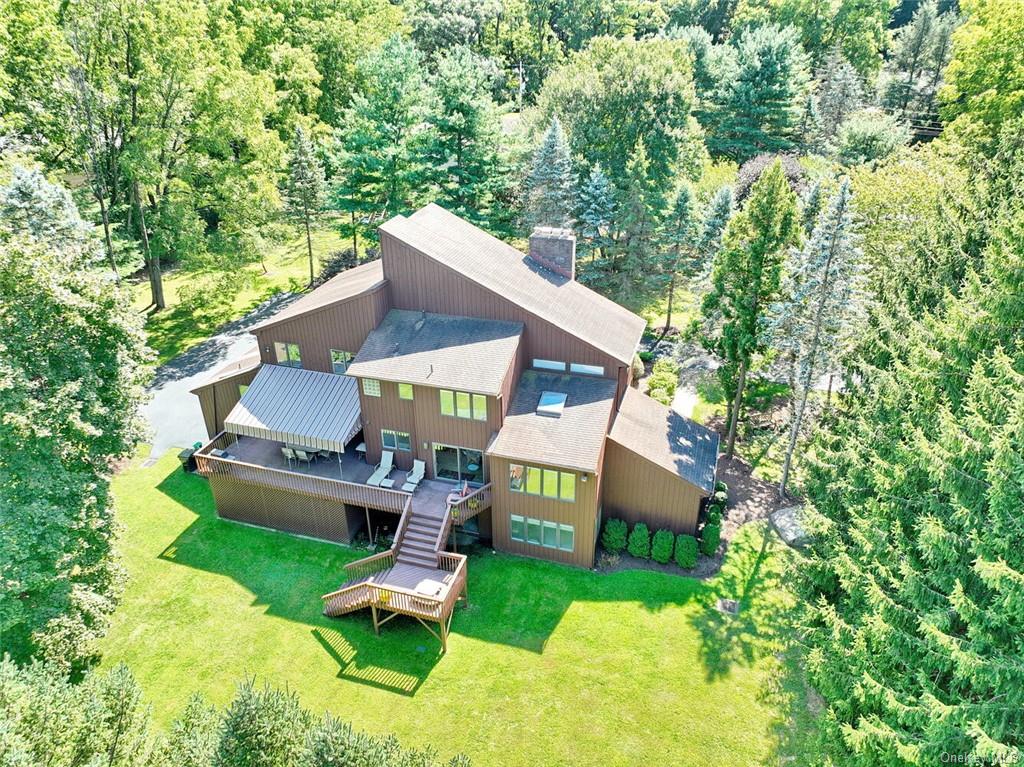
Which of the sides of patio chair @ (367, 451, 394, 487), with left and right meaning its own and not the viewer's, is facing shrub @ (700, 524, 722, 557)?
left

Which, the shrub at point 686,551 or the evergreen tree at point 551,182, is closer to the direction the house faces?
the evergreen tree

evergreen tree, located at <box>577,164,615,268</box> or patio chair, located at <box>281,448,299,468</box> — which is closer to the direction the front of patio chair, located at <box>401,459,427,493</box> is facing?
the patio chair

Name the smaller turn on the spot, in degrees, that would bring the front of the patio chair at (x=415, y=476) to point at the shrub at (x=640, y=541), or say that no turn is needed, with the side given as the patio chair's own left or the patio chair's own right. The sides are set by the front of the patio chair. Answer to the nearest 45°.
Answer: approximately 135° to the patio chair's own left

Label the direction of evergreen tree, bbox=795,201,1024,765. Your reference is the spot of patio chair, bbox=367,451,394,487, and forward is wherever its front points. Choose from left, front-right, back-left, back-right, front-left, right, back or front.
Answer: left

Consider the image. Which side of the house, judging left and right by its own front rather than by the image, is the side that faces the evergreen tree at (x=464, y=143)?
front

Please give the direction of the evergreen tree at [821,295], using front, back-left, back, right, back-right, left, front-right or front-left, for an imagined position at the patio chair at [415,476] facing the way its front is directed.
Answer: back-left

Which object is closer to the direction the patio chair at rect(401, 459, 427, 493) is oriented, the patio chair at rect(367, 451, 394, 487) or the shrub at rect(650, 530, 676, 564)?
the patio chair

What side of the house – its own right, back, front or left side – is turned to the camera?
back

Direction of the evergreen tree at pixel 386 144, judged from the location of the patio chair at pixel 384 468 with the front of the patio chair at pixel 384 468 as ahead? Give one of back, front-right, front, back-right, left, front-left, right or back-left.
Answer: back-right

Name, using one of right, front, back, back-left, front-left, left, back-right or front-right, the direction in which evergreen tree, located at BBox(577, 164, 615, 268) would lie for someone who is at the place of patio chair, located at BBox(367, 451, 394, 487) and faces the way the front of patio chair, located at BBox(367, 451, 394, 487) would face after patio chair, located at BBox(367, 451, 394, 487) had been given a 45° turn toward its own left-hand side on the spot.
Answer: back-left

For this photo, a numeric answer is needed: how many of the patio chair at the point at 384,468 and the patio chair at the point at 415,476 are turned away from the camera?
0

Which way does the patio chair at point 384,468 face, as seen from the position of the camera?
facing the viewer and to the left of the viewer

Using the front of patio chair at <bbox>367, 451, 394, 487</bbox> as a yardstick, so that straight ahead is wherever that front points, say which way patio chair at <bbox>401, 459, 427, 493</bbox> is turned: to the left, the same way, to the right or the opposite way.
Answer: the same way
